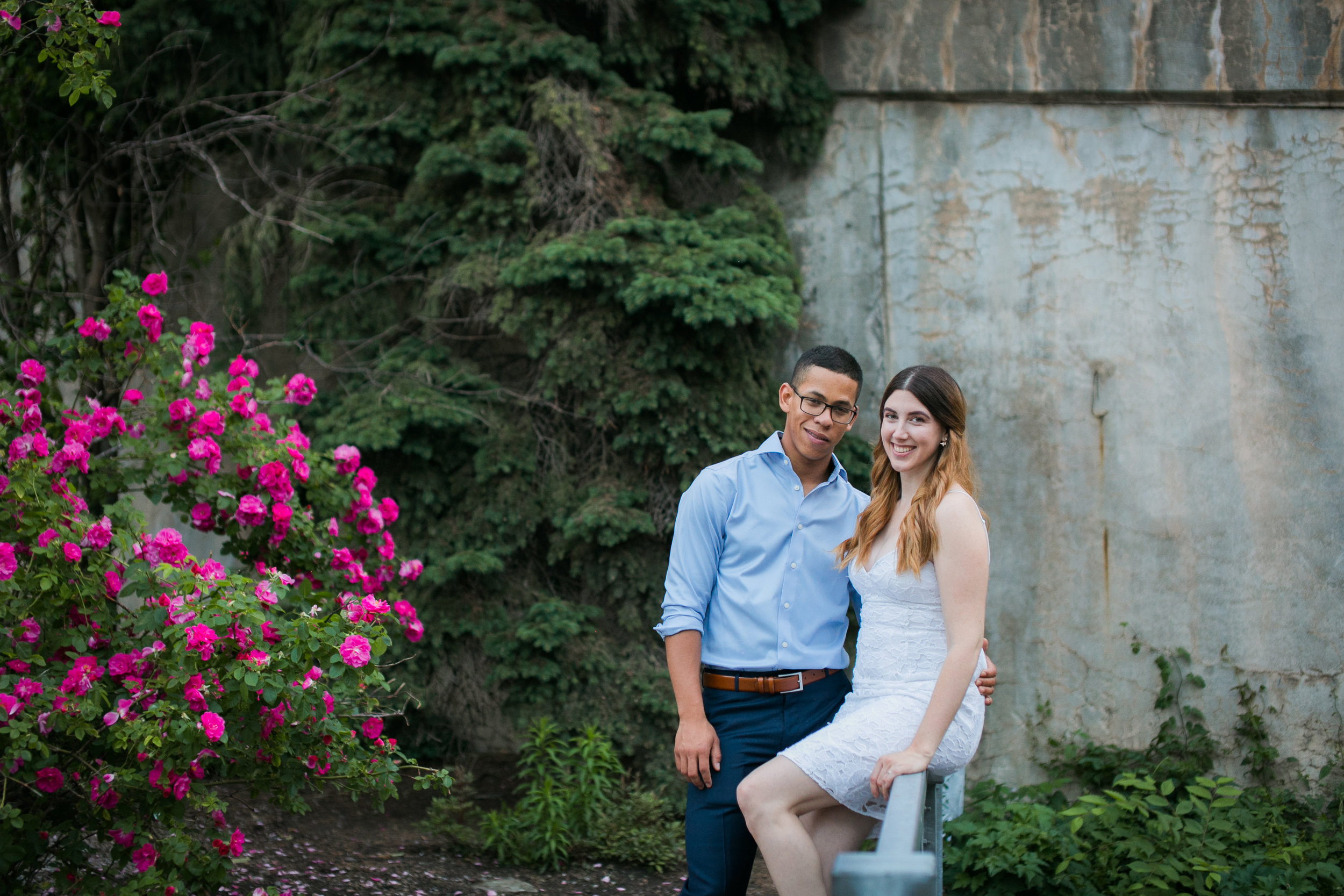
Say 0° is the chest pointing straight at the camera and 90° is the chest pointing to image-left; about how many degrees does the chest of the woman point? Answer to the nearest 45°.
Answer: approximately 45°

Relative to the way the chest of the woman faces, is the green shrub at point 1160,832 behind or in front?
behind

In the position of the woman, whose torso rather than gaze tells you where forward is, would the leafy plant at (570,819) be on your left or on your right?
on your right

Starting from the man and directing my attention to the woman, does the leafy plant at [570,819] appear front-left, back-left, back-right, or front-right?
back-left

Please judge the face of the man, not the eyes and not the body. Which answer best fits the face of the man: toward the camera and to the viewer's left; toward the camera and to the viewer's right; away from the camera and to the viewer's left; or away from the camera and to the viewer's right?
toward the camera and to the viewer's right
